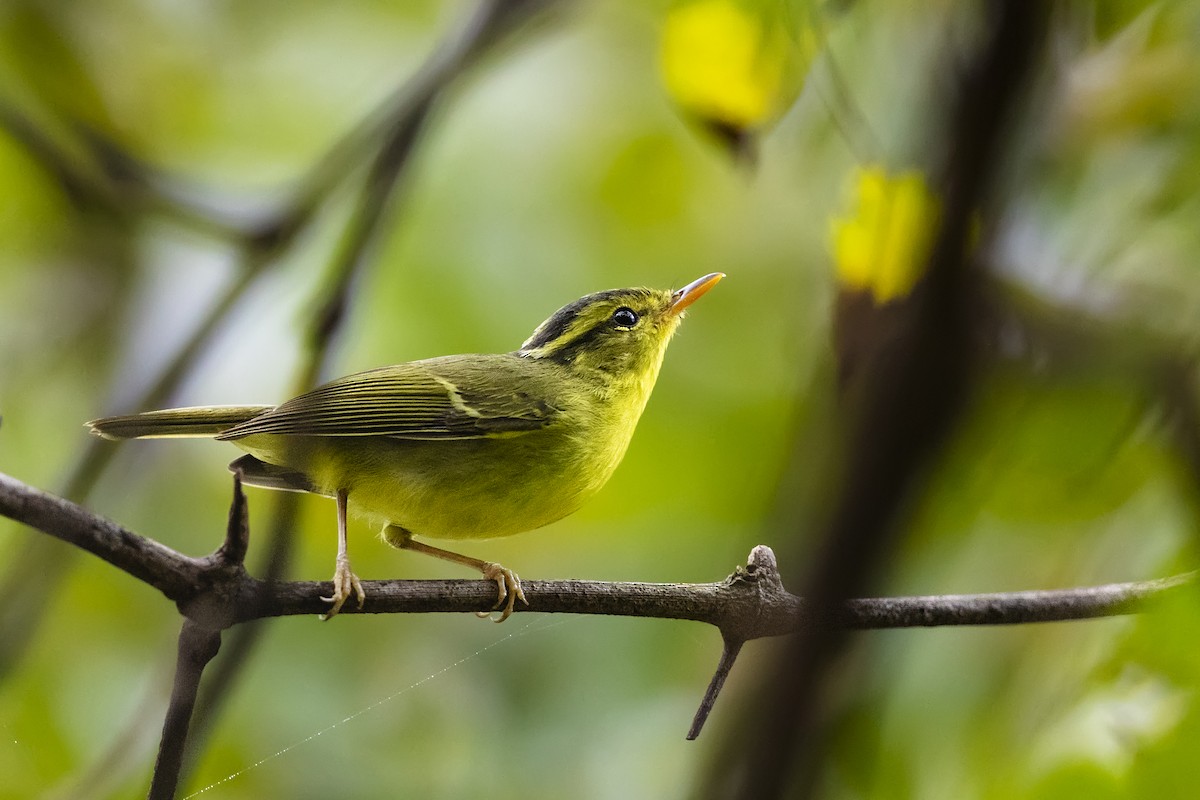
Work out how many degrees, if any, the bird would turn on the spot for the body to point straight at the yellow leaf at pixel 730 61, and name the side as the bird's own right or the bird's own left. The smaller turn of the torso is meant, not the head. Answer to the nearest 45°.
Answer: approximately 45° to the bird's own right

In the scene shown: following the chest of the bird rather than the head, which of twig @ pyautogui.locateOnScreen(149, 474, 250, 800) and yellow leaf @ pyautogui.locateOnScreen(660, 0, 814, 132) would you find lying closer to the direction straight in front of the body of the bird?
the yellow leaf

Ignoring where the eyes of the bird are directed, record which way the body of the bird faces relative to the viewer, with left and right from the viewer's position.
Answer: facing to the right of the viewer
